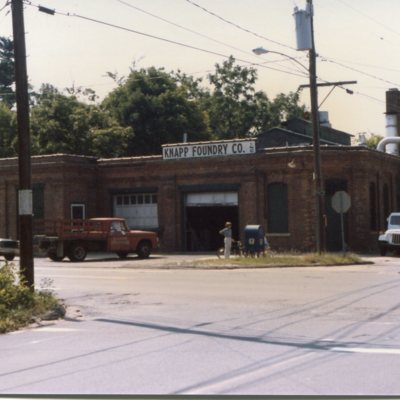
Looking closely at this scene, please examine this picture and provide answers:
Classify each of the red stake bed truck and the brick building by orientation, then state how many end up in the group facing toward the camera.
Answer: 1

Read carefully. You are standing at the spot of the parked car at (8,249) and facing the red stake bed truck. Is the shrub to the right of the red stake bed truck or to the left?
right

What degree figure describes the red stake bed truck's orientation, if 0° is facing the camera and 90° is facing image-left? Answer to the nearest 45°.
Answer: approximately 225°

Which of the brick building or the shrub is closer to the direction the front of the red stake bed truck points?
the brick building

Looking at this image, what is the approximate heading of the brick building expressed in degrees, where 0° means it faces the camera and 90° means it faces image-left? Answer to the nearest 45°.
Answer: approximately 0°

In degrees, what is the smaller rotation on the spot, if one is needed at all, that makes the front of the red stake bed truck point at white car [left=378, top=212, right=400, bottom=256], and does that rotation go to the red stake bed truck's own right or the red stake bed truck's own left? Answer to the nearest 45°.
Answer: approximately 45° to the red stake bed truck's own right

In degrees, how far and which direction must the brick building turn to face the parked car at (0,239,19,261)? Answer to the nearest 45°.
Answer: approximately 90° to its right

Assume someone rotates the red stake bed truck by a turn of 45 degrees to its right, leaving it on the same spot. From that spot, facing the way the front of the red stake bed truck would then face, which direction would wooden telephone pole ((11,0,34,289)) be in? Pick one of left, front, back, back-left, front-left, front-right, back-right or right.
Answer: right
